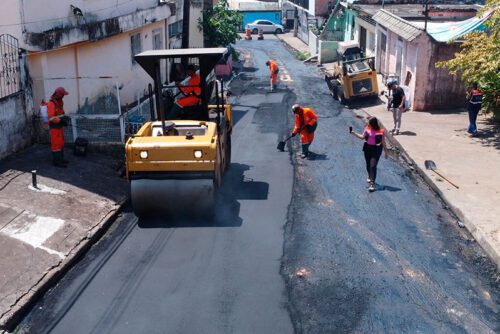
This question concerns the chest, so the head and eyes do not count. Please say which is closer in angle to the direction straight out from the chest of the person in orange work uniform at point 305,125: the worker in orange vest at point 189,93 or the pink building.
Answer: the worker in orange vest

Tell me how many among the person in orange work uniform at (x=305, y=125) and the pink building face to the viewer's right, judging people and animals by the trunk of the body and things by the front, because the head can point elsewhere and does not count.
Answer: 0

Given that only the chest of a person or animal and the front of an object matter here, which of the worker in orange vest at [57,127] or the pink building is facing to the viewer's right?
the worker in orange vest

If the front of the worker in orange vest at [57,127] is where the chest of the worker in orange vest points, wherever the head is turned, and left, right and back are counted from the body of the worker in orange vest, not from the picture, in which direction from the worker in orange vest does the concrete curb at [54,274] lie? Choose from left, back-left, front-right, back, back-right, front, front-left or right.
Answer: right

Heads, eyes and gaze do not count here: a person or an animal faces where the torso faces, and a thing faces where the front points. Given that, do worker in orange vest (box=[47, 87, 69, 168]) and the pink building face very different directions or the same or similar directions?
very different directions

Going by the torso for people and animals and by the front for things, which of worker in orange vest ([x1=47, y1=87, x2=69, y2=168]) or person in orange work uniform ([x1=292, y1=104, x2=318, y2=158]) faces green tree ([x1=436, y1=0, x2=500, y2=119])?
worker in orange vest ([x1=47, y1=87, x2=69, y2=168])

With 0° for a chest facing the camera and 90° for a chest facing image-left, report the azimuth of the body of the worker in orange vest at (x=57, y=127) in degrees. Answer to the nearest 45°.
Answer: approximately 270°

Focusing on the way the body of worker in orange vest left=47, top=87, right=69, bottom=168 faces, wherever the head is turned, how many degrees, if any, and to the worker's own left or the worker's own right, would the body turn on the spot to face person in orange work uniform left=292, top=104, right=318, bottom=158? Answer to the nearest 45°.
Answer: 0° — they already face them

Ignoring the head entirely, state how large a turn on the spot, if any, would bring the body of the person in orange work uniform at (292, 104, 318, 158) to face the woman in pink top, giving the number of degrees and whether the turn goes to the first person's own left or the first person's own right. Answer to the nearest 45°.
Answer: approximately 90° to the first person's own left

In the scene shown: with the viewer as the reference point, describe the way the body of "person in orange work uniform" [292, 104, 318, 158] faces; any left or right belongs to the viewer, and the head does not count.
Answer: facing the viewer and to the left of the viewer

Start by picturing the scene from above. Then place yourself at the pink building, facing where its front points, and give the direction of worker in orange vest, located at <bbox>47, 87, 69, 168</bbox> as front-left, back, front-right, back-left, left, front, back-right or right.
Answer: front

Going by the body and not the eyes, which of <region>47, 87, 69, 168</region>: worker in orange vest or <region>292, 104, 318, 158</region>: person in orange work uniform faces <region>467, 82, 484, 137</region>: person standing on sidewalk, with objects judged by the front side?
<region>47, 87, 69, 168</region>: worker in orange vest

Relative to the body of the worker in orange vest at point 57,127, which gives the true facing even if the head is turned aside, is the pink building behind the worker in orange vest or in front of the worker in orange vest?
in front

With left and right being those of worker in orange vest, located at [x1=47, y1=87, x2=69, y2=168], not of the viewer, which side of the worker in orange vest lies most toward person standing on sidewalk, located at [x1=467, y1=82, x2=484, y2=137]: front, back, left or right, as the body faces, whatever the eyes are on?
front

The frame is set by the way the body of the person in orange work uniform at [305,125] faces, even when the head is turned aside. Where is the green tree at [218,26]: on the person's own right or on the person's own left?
on the person's own right
